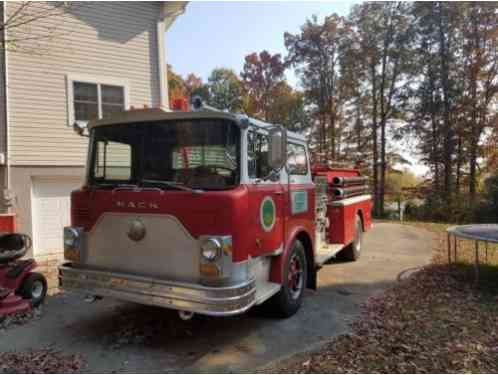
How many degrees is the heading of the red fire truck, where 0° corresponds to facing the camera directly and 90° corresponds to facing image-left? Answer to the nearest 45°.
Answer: approximately 45°

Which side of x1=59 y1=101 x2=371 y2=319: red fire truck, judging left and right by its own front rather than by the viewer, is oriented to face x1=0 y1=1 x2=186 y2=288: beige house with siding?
right

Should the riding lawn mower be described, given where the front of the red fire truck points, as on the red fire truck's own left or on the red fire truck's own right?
on the red fire truck's own right
